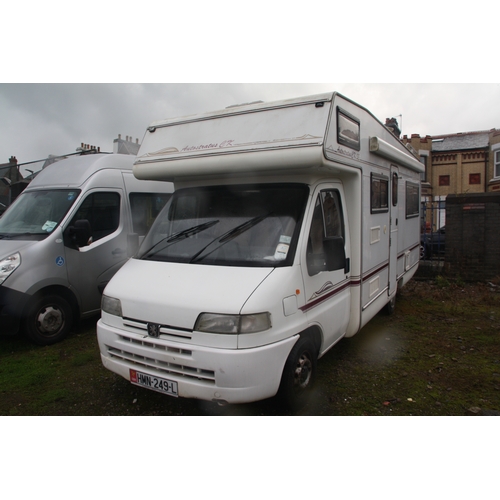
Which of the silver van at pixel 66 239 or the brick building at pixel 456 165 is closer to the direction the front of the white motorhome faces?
the silver van

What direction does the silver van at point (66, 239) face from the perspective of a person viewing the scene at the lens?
facing the viewer and to the left of the viewer

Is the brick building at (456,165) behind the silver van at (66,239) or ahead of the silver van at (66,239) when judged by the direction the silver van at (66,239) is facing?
behind

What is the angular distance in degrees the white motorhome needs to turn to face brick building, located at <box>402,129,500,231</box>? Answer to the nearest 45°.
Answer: approximately 180°

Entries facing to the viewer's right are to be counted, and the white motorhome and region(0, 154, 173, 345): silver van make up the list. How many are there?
0

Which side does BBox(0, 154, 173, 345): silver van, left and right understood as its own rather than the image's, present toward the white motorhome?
left

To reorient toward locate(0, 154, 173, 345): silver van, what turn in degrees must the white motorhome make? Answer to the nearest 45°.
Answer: approximately 90° to its right
